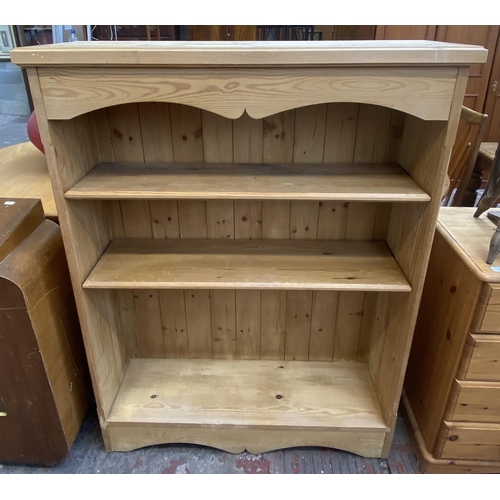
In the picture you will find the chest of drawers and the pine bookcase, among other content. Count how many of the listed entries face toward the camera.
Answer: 2

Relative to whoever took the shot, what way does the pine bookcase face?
facing the viewer

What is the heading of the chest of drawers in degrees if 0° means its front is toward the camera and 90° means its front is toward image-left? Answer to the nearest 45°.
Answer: approximately 0°

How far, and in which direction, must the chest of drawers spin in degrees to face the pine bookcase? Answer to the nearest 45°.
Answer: approximately 90° to its right

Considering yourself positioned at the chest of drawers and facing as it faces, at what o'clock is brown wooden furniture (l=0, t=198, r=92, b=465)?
The brown wooden furniture is roughly at 2 o'clock from the chest of drawers.

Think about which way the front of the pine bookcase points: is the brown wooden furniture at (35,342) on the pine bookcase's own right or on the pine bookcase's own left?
on the pine bookcase's own right

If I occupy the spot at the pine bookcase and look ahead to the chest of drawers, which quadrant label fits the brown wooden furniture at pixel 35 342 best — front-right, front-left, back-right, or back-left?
back-right
